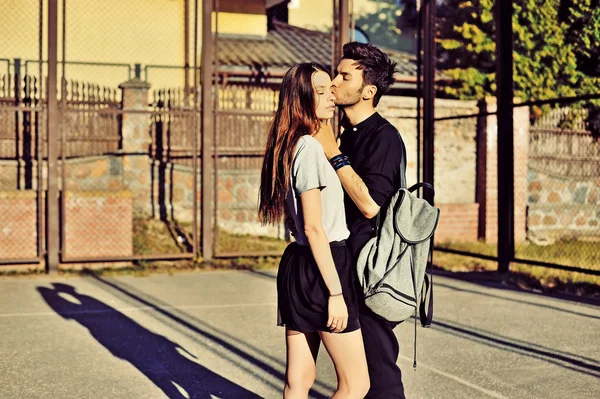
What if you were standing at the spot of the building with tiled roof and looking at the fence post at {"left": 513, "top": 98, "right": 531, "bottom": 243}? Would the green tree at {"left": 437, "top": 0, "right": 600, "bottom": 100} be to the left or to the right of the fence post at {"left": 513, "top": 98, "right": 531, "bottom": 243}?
left

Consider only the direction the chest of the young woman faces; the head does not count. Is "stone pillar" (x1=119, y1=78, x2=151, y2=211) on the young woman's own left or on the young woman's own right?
on the young woman's own left

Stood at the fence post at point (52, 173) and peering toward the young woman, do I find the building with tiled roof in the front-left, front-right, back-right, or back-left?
back-left

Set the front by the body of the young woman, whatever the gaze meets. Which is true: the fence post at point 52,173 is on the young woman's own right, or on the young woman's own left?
on the young woman's own left

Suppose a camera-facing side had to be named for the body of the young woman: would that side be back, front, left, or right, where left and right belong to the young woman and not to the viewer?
right

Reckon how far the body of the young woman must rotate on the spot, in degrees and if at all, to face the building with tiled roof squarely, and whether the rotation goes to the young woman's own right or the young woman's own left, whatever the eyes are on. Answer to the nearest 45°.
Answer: approximately 90° to the young woman's own left

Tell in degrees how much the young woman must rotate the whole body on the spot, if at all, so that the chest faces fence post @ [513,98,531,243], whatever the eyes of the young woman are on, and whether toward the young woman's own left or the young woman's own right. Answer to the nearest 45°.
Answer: approximately 90° to the young woman's own left

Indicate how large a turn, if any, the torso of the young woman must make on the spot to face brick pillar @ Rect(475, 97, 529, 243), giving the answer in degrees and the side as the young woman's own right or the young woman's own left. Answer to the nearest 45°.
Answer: approximately 90° to the young woman's own left

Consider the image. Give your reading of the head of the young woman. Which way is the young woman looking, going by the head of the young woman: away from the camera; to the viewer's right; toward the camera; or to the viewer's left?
to the viewer's right

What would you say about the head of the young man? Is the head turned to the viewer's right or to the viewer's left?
to the viewer's left

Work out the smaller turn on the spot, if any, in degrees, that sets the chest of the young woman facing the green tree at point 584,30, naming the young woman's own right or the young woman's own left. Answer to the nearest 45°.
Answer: approximately 90° to the young woman's own left
